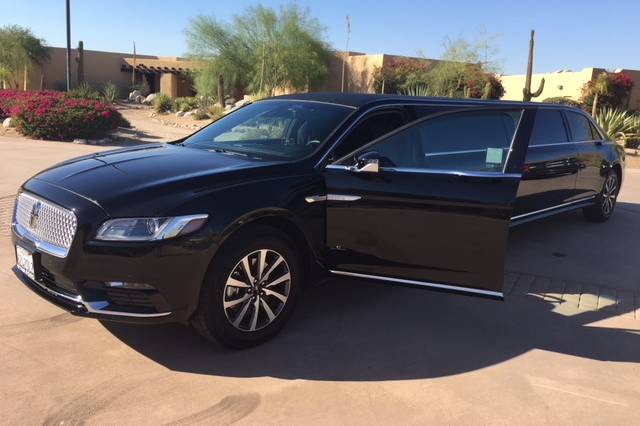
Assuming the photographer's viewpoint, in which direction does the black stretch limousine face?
facing the viewer and to the left of the viewer

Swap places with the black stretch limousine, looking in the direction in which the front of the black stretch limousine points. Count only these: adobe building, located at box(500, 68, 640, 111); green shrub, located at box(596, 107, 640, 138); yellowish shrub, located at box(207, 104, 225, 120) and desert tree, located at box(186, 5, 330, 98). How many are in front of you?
0

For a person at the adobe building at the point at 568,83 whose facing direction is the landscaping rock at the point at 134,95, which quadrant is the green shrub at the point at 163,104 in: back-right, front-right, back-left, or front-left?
front-left

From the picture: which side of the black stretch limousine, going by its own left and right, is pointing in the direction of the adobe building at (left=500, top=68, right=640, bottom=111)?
back

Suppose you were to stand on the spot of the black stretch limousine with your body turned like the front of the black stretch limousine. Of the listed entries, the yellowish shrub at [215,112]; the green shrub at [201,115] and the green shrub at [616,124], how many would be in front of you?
0

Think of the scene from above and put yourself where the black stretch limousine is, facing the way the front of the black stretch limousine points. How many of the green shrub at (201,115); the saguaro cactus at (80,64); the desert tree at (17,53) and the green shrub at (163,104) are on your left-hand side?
0

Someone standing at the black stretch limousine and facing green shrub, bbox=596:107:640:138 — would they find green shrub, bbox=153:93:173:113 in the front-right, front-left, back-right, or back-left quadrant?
front-left

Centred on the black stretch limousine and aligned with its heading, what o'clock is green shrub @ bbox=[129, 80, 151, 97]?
The green shrub is roughly at 4 o'clock from the black stretch limousine.

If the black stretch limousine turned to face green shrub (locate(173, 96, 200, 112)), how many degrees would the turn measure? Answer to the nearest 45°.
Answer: approximately 135° to its right

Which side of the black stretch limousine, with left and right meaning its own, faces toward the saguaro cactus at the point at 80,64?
right

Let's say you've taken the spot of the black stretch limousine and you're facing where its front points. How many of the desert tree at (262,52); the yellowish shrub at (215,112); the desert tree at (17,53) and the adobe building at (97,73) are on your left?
0

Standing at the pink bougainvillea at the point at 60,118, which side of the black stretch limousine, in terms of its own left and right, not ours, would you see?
right

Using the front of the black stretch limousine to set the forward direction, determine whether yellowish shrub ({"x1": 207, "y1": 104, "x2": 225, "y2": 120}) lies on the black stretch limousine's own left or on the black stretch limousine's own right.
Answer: on the black stretch limousine's own right

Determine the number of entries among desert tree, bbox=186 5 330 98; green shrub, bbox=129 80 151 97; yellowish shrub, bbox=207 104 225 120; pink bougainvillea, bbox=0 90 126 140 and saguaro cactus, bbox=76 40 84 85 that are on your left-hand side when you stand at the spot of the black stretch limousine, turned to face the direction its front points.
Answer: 0

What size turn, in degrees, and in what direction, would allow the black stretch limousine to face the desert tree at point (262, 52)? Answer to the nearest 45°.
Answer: approximately 135° to its right

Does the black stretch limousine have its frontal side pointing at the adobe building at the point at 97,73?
no

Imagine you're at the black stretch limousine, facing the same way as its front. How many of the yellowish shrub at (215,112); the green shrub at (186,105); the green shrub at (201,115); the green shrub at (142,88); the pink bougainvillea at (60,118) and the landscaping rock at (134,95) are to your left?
0
